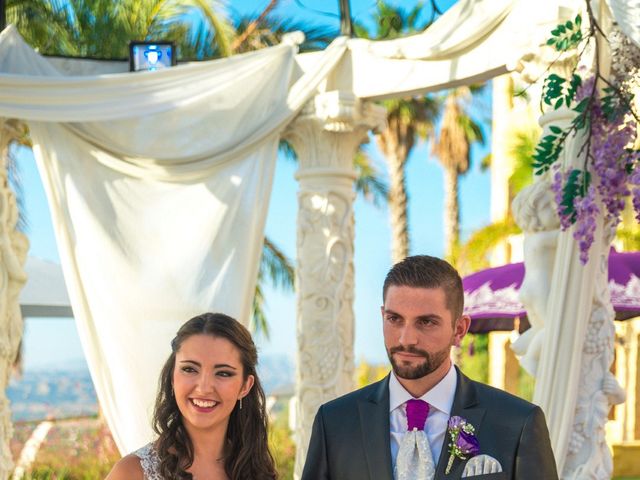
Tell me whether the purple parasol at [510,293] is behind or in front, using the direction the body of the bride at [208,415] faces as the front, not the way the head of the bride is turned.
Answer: behind

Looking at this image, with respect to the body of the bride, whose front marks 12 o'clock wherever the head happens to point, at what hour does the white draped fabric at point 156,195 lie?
The white draped fabric is roughly at 6 o'clock from the bride.

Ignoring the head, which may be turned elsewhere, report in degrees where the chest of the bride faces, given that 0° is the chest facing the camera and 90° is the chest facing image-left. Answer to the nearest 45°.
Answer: approximately 0°

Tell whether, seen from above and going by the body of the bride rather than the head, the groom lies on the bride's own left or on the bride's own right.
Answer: on the bride's own left

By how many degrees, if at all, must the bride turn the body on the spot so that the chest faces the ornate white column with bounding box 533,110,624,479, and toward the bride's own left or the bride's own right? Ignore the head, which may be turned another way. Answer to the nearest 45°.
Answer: approximately 135° to the bride's own left

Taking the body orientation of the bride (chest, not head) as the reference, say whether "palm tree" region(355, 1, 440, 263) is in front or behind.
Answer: behind

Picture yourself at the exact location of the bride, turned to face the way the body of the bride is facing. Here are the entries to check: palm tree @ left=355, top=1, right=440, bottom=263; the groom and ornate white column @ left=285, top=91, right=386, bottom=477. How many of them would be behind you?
2

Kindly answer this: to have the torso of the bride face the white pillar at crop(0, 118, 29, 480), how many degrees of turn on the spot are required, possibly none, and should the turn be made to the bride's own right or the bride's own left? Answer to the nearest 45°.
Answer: approximately 180°

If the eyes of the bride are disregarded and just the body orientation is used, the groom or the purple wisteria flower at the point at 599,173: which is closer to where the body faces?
the groom

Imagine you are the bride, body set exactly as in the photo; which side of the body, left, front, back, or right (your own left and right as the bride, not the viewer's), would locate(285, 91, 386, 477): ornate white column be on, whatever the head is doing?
back
